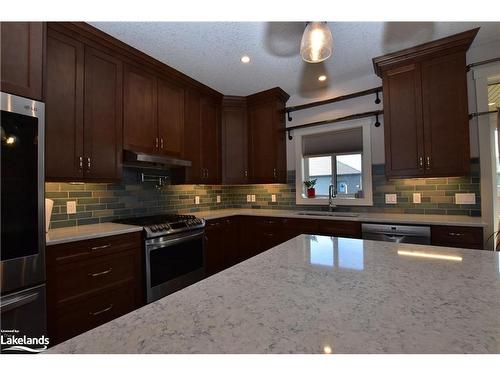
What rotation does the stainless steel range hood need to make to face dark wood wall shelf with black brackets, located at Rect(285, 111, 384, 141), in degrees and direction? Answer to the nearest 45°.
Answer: approximately 45° to its left

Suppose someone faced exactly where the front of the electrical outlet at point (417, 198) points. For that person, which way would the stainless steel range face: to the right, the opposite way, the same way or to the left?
to the left

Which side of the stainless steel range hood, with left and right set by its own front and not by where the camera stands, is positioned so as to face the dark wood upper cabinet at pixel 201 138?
left

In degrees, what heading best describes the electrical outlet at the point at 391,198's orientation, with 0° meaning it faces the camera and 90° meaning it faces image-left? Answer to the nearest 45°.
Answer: approximately 0°

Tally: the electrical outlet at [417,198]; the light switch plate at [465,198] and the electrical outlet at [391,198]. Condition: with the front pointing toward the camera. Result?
3

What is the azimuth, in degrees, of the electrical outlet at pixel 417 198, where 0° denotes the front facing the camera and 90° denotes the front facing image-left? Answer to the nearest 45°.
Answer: approximately 0°

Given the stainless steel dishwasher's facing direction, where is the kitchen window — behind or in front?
behind

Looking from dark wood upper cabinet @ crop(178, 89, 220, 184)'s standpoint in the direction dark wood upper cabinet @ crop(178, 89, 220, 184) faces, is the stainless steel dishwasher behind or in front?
in front

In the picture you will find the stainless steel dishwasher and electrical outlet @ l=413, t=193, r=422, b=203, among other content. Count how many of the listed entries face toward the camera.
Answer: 2

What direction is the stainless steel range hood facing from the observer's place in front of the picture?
facing the viewer and to the right of the viewer

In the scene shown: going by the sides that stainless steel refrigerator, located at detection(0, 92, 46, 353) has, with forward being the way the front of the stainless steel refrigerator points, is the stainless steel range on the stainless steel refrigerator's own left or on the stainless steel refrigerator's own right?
on the stainless steel refrigerator's own left

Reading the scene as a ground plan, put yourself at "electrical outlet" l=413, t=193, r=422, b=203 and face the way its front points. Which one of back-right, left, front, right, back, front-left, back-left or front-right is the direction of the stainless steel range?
front-right

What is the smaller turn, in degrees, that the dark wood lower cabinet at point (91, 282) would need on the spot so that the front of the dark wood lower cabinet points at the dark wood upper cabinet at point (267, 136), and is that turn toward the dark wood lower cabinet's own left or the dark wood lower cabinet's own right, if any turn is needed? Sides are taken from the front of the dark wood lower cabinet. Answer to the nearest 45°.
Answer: approximately 45° to the dark wood lower cabinet's own left
